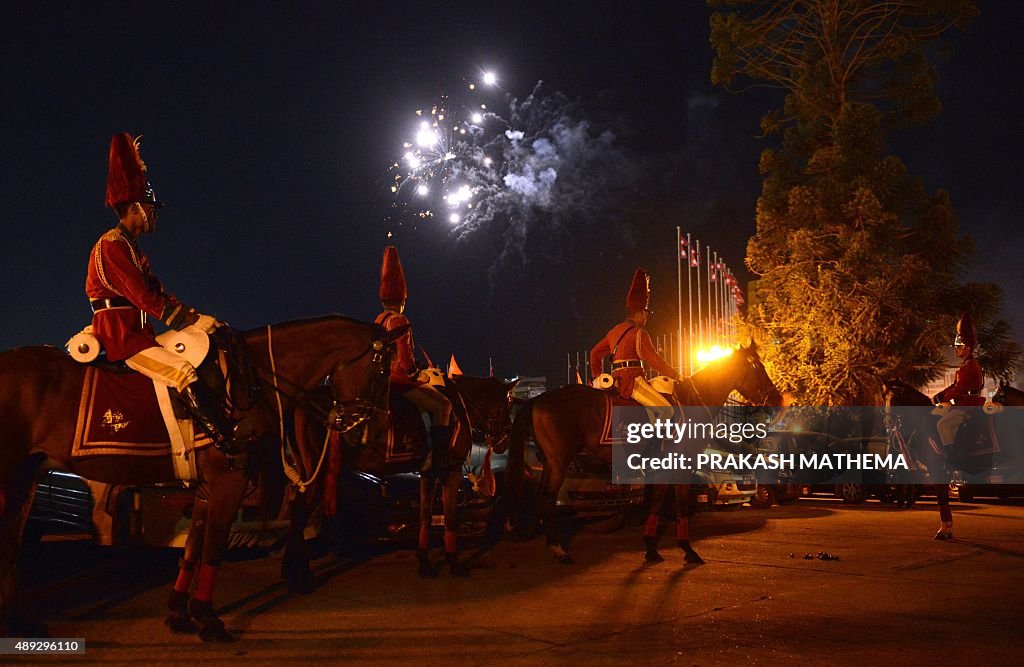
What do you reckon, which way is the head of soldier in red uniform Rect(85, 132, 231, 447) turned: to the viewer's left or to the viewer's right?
to the viewer's right

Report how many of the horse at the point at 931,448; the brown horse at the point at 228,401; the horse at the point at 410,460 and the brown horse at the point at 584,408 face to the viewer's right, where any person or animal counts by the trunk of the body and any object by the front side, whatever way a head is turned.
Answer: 3

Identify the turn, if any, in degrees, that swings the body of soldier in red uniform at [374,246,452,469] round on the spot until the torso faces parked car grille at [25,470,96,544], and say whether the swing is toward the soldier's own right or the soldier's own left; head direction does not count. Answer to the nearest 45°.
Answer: approximately 180°

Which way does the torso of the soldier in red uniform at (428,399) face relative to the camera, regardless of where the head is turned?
to the viewer's right

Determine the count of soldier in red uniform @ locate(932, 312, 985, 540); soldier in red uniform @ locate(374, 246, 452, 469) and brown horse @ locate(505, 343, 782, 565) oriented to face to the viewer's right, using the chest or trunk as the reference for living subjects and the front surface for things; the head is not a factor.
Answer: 2

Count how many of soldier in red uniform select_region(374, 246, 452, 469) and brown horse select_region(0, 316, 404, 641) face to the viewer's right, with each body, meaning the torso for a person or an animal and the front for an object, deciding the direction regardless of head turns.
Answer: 2

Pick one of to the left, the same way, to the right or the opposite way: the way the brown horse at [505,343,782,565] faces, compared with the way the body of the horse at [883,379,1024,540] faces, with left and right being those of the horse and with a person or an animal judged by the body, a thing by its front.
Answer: the opposite way

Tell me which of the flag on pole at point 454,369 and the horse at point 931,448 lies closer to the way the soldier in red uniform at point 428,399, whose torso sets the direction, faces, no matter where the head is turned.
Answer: the horse

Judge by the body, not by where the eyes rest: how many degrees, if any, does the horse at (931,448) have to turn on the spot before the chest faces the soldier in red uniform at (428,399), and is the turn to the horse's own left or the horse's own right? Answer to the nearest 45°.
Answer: approximately 45° to the horse's own left

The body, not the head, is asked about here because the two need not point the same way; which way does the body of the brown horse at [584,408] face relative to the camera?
to the viewer's right

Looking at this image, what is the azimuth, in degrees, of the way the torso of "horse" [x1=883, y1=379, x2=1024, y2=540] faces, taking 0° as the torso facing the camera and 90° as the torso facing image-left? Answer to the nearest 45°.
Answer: approximately 90°

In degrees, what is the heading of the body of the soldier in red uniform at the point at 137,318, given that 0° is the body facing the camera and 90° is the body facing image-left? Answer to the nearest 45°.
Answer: approximately 270°

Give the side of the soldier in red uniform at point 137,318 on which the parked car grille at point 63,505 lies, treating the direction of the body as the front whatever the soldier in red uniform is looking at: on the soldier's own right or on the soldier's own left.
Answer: on the soldier's own left

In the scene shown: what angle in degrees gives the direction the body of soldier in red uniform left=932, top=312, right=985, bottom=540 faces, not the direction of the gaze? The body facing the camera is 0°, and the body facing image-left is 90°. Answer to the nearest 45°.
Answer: approximately 90°

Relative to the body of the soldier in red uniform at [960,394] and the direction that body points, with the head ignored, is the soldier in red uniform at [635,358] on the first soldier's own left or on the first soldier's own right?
on the first soldier's own left

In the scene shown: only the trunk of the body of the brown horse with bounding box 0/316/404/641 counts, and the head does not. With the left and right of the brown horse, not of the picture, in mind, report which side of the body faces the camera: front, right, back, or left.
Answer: right

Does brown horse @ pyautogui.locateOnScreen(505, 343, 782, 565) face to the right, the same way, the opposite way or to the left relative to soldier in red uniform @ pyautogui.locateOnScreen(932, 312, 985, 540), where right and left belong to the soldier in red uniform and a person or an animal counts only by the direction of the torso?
the opposite way
